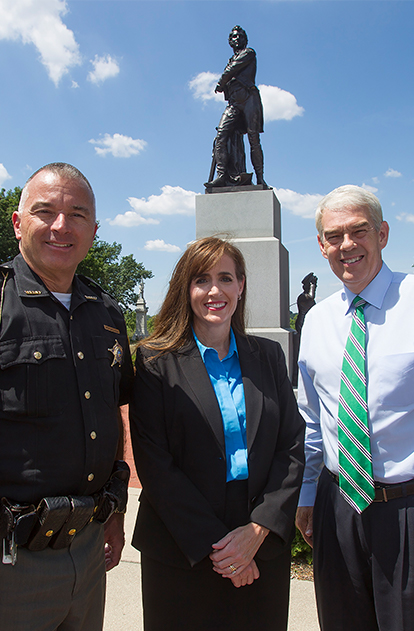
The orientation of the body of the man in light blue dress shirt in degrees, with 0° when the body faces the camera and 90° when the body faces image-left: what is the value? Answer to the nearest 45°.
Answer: approximately 0°

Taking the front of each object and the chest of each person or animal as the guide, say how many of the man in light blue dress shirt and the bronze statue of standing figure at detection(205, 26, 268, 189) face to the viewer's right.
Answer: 0

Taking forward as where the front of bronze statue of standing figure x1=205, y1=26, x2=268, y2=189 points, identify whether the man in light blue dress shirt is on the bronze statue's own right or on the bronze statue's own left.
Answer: on the bronze statue's own left

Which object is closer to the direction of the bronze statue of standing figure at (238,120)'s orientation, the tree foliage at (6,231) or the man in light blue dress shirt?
the man in light blue dress shirt

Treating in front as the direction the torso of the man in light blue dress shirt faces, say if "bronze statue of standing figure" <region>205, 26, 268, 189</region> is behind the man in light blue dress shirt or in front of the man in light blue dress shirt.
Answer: behind

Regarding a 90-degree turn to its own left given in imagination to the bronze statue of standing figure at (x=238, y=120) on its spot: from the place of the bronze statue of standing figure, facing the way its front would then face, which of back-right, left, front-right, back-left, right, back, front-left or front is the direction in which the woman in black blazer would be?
front-right

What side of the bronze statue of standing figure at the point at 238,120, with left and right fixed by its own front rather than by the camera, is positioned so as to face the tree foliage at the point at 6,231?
right
